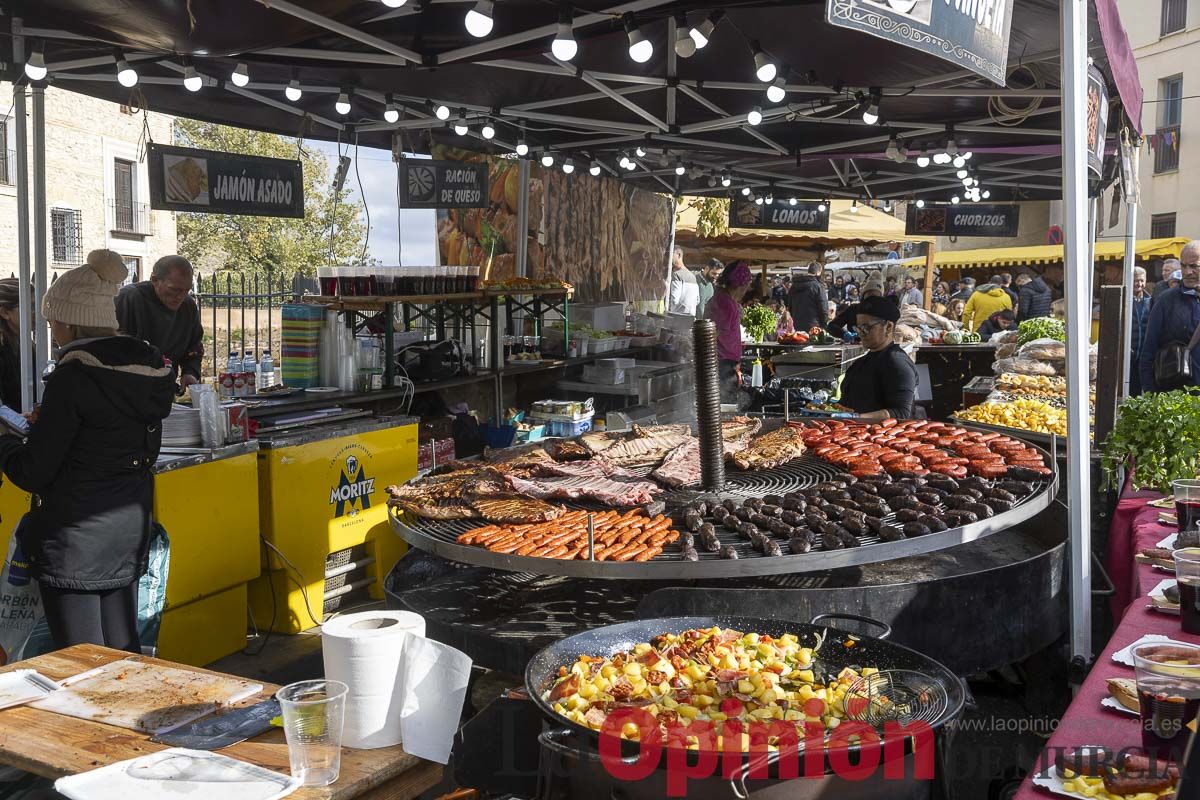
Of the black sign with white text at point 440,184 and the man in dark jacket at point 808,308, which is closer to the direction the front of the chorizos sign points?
the black sign with white text

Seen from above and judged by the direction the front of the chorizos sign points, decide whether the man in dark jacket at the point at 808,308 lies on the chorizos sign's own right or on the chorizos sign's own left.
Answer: on the chorizos sign's own right

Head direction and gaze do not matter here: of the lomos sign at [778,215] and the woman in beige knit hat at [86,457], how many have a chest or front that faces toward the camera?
1

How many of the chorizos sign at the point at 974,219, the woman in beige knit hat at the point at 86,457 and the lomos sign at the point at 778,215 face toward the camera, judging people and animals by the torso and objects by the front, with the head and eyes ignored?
2

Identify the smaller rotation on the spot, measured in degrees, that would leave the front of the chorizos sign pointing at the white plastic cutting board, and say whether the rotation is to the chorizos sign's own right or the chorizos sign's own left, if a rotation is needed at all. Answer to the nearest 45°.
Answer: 0° — it already faces it

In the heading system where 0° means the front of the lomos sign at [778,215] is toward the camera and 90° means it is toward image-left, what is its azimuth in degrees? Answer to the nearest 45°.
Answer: approximately 0°

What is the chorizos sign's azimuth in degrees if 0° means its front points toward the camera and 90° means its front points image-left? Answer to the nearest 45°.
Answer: approximately 0°

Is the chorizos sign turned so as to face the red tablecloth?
yes

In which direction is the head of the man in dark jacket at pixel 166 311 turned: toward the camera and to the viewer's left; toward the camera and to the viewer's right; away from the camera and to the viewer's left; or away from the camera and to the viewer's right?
toward the camera and to the viewer's right

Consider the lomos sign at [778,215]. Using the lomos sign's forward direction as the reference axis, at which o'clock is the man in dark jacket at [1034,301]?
The man in dark jacket is roughly at 8 o'clock from the lomos sign.
